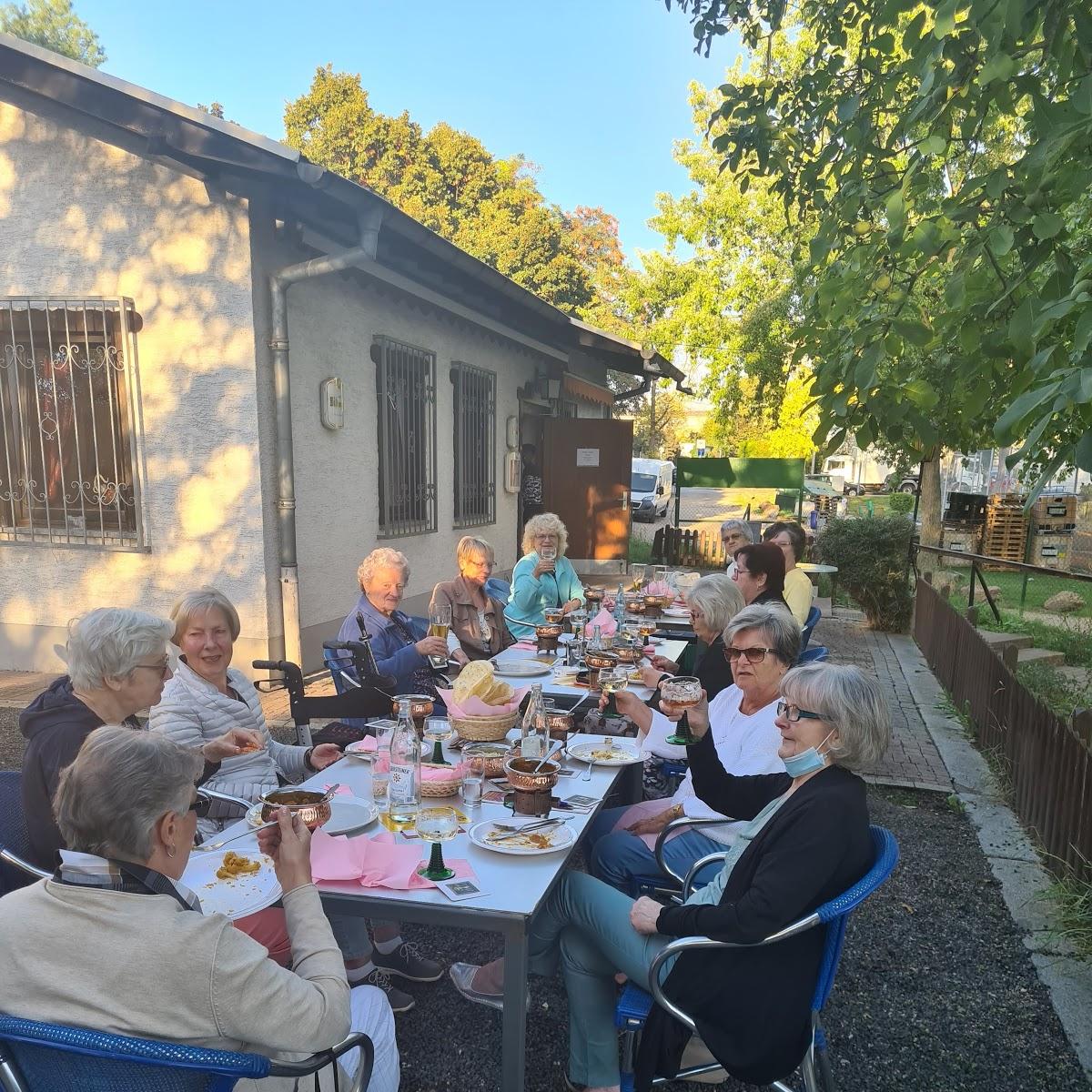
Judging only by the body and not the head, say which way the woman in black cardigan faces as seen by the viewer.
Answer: to the viewer's left

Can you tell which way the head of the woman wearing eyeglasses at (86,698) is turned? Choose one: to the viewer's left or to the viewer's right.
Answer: to the viewer's right

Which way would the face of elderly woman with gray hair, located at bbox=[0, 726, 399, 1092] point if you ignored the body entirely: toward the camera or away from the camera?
away from the camera

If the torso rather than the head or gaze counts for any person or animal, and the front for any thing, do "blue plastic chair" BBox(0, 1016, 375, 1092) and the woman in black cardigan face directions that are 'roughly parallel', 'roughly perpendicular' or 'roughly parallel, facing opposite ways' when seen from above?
roughly perpendicular

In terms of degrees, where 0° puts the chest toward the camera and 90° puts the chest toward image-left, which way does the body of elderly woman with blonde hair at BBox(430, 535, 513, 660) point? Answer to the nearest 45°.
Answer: approximately 315°

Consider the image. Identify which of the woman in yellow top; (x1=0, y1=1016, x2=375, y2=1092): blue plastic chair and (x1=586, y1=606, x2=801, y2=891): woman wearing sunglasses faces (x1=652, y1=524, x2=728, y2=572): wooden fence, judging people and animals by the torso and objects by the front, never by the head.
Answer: the blue plastic chair

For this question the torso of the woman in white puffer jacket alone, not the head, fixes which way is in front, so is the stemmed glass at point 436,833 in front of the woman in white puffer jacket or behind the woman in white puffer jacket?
in front

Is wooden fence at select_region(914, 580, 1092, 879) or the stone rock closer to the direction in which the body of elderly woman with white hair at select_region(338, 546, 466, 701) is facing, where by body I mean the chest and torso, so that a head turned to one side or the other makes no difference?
the wooden fence

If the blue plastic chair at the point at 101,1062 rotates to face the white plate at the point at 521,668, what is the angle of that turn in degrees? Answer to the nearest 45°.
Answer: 0° — it already faces it

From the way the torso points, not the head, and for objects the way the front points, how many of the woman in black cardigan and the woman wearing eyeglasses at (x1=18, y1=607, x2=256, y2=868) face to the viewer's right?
1

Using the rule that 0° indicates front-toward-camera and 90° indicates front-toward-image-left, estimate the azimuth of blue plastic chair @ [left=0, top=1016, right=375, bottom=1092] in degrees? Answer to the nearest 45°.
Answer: approximately 225°

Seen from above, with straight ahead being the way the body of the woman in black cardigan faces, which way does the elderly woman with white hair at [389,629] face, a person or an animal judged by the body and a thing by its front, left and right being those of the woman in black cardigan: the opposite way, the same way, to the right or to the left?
the opposite way

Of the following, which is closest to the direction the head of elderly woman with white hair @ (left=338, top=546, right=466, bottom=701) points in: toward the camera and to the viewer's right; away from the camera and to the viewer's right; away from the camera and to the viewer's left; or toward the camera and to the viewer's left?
toward the camera and to the viewer's right

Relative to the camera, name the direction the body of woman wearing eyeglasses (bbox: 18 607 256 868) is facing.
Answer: to the viewer's right
